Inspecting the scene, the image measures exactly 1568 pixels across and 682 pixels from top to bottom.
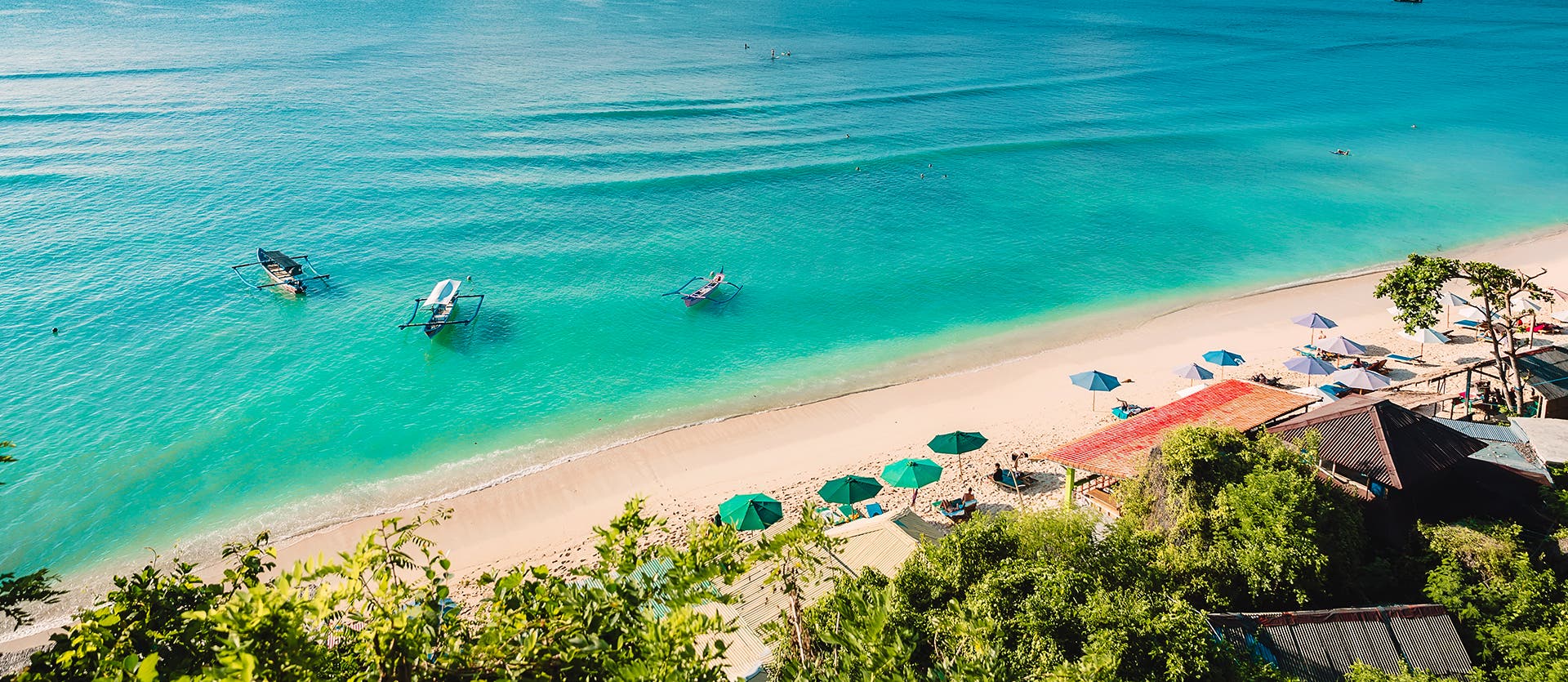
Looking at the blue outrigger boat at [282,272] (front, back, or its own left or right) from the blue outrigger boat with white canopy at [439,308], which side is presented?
back

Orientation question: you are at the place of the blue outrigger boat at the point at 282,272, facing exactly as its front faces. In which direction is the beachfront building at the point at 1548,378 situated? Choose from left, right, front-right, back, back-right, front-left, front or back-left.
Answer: back

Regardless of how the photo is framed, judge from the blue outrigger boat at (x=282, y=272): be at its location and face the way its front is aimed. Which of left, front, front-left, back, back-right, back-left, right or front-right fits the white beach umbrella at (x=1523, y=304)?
back

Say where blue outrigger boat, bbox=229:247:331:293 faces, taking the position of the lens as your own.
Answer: facing away from the viewer and to the left of the viewer

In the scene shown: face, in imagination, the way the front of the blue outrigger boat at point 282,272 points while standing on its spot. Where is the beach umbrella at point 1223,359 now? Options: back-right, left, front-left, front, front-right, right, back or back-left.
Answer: back

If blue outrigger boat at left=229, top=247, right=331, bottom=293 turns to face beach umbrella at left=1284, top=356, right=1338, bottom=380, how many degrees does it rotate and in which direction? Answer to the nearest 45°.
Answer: approximately 180°

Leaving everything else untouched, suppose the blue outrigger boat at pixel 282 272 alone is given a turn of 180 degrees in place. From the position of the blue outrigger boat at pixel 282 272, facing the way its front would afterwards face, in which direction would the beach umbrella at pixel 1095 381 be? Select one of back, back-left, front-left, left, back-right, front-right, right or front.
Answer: front

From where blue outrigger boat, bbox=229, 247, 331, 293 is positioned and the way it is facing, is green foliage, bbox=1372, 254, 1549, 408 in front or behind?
behind

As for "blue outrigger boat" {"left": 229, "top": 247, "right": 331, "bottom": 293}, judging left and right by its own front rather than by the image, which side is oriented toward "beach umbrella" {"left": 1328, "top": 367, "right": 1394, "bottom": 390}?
back

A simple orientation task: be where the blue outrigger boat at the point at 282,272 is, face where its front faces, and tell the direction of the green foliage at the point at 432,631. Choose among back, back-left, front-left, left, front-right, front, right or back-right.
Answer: back-left

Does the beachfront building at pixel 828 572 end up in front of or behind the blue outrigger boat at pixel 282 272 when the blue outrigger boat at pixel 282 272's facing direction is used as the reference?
behind

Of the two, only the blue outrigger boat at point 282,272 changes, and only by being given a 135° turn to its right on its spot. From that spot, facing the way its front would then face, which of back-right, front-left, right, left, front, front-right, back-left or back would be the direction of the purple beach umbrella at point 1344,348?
front-right

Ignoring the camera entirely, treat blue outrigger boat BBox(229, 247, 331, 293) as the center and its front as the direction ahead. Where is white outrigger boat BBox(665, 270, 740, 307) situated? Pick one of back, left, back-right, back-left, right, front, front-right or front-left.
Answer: back

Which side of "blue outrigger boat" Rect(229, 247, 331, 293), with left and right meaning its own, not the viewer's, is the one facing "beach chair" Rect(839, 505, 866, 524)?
back

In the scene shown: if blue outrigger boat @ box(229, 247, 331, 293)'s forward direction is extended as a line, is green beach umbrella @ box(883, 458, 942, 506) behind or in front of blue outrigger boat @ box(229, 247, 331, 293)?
behind
